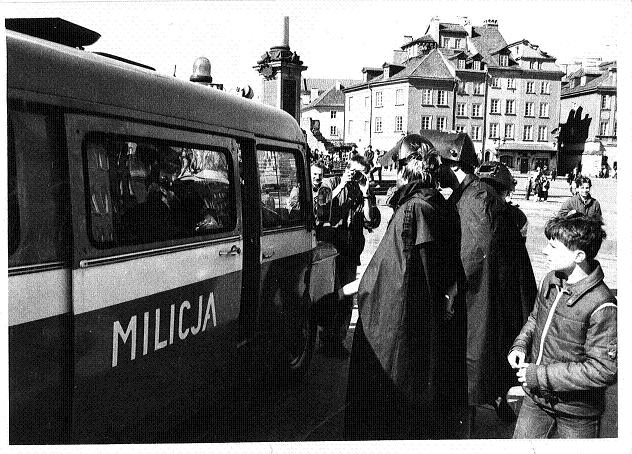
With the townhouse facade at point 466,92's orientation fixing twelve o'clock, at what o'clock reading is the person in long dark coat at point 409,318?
The person in long dark coat is roughly at 12 o'clock from the townhouse facade.

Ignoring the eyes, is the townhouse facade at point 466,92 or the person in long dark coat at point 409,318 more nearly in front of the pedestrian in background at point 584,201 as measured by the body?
the person in long dark coat

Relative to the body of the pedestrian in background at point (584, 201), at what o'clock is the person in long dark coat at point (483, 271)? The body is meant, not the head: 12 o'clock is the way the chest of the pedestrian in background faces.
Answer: The person in long dark coat is roughly at 1 o'clock from the pedestrian in background.

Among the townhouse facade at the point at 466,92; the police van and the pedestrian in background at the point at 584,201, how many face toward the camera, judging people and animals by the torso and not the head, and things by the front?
2

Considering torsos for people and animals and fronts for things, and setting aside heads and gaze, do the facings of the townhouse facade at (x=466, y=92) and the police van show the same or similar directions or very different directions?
very different directions

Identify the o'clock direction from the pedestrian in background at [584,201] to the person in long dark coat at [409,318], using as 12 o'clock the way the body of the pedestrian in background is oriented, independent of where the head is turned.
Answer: The person in long dark coat is roughly at 1 o'clock from the pedestrian in background.

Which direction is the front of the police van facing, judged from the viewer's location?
facing away from the viewer and to the right of the viewer

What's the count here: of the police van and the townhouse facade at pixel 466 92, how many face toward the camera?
1

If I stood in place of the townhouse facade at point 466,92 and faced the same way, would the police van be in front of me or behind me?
in front

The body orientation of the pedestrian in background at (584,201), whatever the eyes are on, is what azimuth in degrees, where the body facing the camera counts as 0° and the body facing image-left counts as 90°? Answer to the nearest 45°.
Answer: approximately 0°

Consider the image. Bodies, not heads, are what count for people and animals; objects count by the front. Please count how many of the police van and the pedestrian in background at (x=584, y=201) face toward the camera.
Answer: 1

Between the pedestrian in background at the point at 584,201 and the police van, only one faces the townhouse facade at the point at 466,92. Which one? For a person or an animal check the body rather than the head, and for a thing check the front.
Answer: the police van
